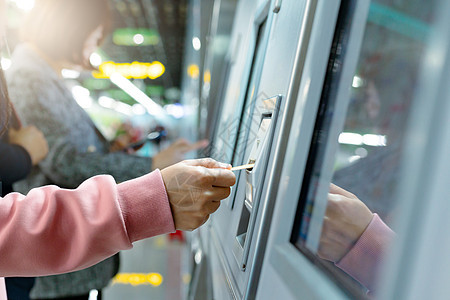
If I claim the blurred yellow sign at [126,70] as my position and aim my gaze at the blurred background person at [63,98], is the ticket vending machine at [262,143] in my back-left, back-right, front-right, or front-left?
front-left

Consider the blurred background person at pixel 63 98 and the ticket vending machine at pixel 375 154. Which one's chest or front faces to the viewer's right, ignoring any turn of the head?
the blurred background person

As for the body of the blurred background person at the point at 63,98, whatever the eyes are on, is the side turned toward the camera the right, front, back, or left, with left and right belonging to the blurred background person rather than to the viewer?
right

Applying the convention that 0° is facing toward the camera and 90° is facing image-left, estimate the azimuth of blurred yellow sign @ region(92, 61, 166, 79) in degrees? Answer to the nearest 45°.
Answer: approximately 0°

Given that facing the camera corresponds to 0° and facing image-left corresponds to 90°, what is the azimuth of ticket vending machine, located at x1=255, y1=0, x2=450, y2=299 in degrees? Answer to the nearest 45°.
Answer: approximately 45°

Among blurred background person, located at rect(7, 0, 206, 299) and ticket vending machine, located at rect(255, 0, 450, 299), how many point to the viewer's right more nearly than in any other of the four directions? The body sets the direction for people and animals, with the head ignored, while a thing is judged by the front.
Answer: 1
